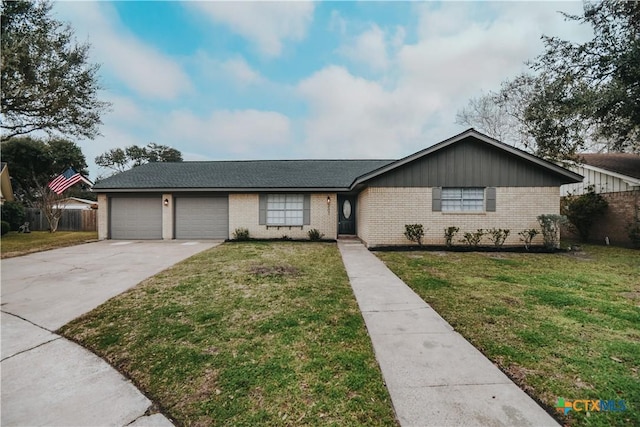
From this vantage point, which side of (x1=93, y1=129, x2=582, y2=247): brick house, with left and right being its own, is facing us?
front

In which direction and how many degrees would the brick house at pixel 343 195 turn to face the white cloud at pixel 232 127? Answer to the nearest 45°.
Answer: approximately 135° to its right

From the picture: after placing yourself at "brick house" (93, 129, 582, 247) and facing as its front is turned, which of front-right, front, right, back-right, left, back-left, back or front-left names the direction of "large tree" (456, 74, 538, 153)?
back-left

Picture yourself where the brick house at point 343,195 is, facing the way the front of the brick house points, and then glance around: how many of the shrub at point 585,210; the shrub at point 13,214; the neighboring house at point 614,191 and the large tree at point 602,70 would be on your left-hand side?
3

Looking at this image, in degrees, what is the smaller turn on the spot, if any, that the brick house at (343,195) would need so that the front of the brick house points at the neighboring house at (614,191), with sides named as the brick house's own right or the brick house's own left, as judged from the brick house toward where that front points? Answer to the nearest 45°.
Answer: approximately 90° to the brick house's own left

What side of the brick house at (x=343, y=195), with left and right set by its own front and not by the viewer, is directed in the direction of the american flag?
right

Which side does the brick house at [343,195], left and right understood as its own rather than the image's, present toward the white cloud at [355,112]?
back

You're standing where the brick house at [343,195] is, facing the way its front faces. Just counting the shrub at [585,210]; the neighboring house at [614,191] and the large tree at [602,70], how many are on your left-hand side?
3

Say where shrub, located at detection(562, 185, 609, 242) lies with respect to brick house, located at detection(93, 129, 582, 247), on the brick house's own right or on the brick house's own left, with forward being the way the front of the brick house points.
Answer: on the brick house's own left

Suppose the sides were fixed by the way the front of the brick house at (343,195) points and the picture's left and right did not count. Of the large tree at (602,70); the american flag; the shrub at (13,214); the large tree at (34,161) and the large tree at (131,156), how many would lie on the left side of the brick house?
1

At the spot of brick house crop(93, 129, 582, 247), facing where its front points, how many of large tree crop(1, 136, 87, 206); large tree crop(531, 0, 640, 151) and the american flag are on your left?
1

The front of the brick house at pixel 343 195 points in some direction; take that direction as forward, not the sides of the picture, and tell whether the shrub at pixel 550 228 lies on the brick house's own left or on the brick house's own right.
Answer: on the brick house's own left

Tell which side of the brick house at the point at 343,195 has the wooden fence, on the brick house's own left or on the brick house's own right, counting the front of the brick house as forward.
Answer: on the brick house's own right
